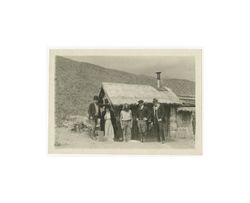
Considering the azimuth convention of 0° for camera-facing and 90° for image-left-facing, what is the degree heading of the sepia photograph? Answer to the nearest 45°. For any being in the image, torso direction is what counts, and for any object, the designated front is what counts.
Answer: approximately 0°
